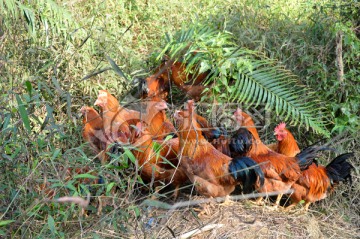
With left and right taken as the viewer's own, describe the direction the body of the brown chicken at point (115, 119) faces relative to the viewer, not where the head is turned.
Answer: facing to the left of the viewer

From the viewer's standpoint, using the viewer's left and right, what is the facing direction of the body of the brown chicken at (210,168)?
facing to the left of the viewer

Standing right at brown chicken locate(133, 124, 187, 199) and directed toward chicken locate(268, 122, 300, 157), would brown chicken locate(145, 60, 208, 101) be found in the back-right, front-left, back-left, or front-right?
front-left

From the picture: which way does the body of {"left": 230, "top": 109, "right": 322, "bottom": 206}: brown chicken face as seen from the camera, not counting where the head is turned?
to the viewer's left

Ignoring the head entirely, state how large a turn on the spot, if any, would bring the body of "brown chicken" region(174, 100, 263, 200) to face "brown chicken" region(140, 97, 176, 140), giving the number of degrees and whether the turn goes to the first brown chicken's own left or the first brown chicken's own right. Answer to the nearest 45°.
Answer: approximately 45° to the first brown chicken's own right

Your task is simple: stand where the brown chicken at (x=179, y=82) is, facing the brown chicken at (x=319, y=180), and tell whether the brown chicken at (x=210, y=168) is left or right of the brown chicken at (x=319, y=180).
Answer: right

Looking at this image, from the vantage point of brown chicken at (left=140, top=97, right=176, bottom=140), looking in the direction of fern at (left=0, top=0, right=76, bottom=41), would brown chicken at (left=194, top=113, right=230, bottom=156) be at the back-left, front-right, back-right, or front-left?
back-right

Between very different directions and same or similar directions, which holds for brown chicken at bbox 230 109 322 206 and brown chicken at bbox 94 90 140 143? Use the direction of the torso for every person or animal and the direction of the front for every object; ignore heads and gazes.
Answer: same or similar directions
